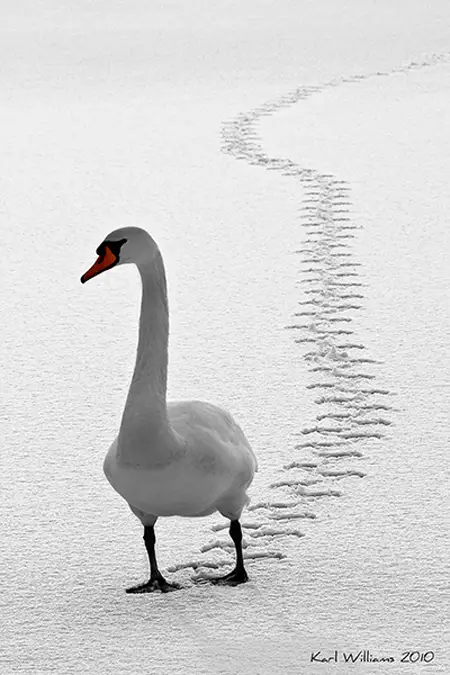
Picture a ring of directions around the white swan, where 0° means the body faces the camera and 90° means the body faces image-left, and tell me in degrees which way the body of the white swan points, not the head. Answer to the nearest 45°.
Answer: approximately 45°
